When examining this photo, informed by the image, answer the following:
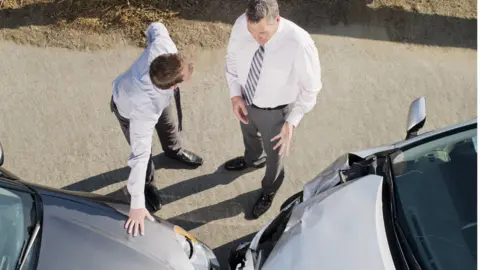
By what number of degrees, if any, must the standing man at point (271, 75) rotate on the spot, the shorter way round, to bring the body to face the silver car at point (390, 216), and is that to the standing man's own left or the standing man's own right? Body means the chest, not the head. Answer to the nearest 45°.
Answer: approximately 90° to the standing man's own left

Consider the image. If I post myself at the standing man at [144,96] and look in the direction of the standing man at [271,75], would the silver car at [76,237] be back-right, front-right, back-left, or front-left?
back-right

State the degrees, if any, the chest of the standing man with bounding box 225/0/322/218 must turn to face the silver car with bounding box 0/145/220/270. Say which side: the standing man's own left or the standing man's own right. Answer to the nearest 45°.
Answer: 0° — they already face it

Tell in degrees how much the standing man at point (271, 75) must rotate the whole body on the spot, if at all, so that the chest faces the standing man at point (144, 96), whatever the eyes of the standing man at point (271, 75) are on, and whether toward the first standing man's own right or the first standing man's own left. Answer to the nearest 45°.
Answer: approximately 45° to the first standing man's own right

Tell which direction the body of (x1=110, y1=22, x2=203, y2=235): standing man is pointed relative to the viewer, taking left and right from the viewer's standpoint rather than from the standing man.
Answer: facing to the right of the viewer

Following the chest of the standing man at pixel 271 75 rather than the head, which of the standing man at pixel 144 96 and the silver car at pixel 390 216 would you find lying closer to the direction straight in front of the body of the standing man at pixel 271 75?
the standing man

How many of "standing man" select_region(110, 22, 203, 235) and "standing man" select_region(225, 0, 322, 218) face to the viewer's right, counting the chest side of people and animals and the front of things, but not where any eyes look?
1

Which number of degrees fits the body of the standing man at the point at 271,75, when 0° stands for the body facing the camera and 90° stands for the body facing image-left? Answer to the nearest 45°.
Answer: approximately 45°

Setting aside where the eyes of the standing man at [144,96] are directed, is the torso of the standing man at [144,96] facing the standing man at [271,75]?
yes
